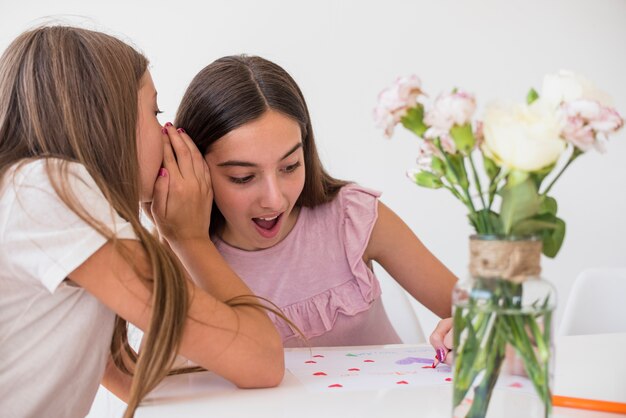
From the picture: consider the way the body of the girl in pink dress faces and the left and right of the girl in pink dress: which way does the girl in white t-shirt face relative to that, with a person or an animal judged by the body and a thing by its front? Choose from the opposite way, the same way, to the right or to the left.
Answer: to the left

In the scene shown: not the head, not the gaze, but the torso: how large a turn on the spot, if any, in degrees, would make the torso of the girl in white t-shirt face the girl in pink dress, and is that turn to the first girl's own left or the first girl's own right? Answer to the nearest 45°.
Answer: approximately 45° to the first girl's own left

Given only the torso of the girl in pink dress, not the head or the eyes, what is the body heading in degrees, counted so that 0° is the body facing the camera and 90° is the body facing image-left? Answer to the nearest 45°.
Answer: approximately 0°

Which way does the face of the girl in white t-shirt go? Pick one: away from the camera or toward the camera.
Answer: away from the camera

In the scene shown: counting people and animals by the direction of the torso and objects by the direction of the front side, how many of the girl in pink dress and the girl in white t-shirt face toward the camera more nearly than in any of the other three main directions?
1

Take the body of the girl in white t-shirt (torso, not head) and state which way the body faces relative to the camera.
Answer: to the viewer's right
